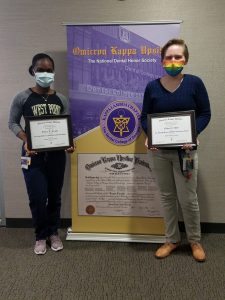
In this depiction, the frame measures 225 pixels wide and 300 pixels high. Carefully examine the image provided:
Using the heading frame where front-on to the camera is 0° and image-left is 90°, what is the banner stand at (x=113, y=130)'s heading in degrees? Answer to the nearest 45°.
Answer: approximately 0°

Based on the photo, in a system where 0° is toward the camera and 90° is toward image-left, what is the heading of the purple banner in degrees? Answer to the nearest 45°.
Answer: approximately 0°
